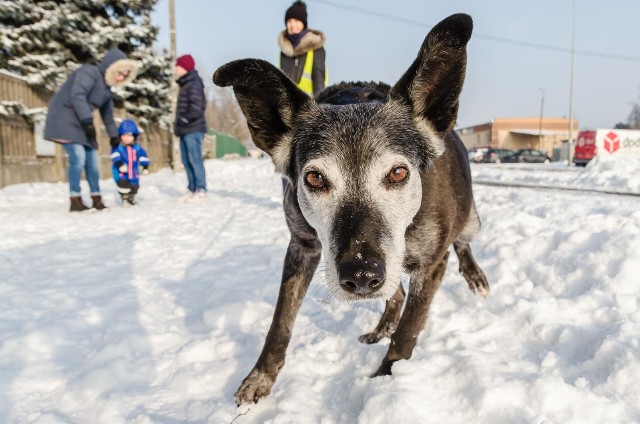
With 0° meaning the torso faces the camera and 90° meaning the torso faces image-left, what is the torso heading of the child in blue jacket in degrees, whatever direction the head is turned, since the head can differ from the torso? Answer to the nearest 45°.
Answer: approximately 0°

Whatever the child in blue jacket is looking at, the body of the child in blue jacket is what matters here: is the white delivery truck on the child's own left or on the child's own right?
on the child's own left

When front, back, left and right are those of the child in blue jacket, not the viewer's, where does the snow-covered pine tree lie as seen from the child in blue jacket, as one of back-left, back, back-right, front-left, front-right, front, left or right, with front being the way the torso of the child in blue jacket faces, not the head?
back

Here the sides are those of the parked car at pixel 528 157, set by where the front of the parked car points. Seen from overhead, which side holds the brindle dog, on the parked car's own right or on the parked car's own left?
on the parked car's own left

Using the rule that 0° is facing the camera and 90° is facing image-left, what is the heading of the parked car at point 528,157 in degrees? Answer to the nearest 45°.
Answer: approximately 90°
